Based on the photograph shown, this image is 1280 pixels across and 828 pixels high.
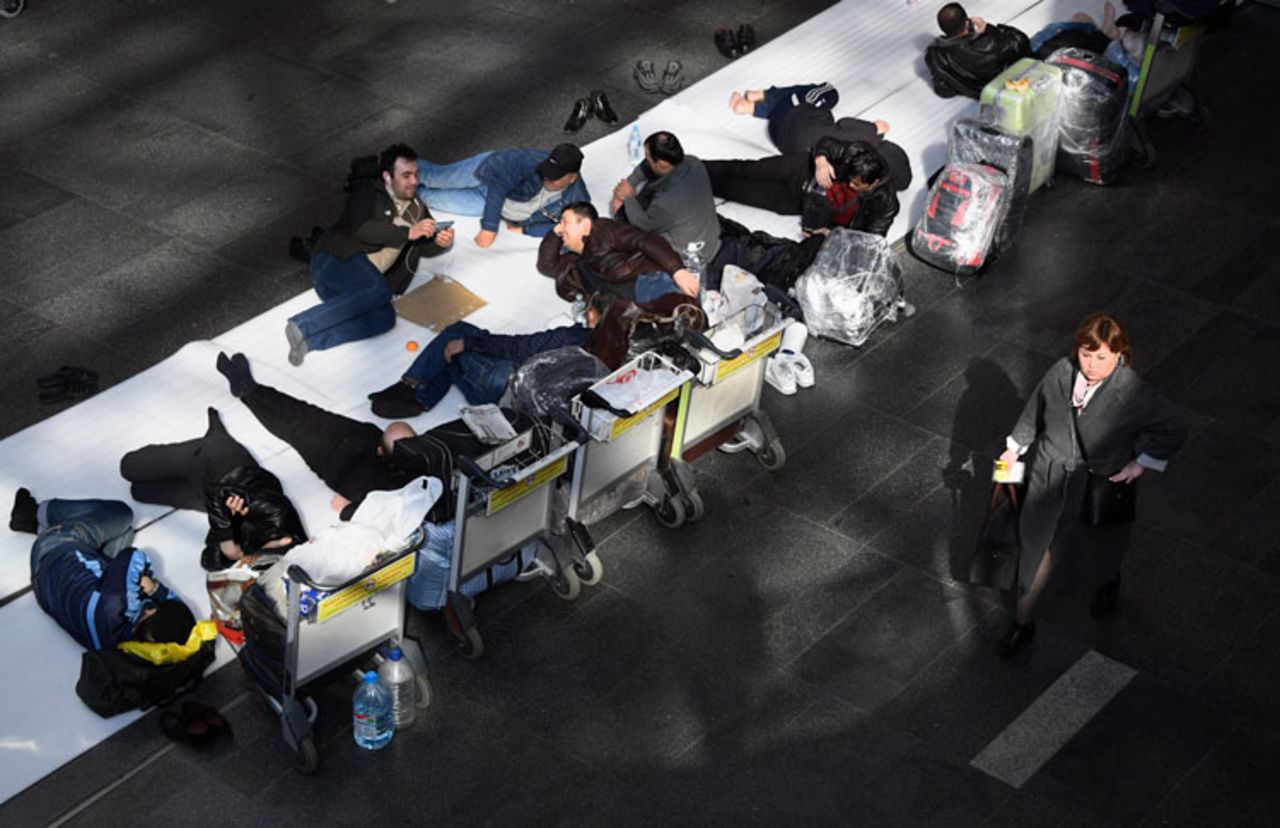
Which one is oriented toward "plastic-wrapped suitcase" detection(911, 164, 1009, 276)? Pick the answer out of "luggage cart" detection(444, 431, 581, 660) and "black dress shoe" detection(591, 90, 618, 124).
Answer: the black dress shoe
